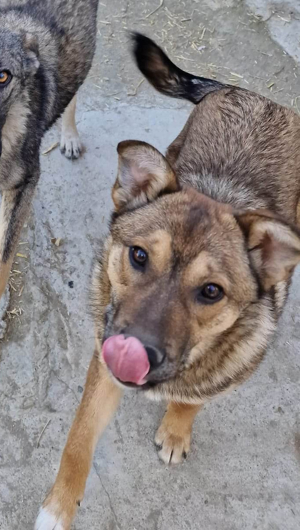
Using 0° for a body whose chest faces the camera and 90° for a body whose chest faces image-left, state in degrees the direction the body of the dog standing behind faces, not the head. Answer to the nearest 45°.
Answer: approximately 45°

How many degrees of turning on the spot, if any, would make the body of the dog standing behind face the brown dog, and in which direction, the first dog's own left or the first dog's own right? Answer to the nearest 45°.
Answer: approximately 90° to the first dog's own left
